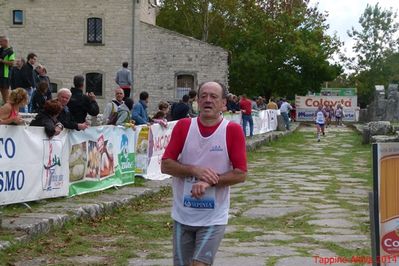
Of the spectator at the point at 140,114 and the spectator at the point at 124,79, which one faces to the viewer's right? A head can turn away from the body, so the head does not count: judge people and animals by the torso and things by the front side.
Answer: the spectator at the point at 140,114

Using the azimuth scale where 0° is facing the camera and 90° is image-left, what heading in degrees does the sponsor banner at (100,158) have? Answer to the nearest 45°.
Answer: approximately 315°

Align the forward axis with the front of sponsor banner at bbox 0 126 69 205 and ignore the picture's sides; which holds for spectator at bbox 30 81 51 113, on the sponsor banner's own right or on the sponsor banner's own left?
on the sponsor banner's own left

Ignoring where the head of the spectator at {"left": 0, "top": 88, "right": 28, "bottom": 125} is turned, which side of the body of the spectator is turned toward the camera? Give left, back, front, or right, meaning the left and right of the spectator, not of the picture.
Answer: right

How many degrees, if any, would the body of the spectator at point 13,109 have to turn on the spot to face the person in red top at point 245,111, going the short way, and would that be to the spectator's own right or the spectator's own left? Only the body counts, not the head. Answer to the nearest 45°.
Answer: approximately 45° to the spectator's own left

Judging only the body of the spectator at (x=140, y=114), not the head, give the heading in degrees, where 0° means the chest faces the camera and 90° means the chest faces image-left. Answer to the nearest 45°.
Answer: approximately 270°
